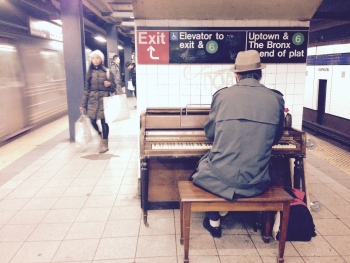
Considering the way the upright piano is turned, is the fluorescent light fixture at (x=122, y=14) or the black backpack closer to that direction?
the black backpack

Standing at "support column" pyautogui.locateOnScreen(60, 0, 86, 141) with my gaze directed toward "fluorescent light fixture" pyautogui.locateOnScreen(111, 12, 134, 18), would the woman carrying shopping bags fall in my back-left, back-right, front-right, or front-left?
back-right

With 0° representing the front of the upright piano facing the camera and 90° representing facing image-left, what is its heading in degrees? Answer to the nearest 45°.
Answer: approximately 0°

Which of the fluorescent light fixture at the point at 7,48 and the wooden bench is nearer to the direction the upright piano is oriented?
the wooden bench

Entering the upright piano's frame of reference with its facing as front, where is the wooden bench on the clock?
The wooden bench is roughly at 11 o'clock from the upright piano.

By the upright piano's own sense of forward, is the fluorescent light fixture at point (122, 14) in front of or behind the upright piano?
behind

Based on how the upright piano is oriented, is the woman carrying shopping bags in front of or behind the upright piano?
behind

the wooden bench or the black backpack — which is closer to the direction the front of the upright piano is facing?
the wooden bench

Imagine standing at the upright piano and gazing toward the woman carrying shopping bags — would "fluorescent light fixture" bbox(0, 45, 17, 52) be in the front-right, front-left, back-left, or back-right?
front-left

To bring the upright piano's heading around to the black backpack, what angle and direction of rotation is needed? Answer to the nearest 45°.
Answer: approximately 90° to its left

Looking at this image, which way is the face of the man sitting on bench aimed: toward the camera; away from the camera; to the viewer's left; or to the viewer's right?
away from the camera

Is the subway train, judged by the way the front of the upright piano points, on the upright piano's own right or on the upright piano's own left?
on the upright piano's own right

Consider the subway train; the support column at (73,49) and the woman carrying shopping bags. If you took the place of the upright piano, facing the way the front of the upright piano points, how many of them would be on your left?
0

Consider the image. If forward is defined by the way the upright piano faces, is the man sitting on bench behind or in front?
in front

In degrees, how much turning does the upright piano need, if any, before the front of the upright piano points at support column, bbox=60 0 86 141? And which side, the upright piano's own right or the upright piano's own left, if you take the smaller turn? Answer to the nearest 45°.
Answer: approximately 135° to the upright piano's own right
